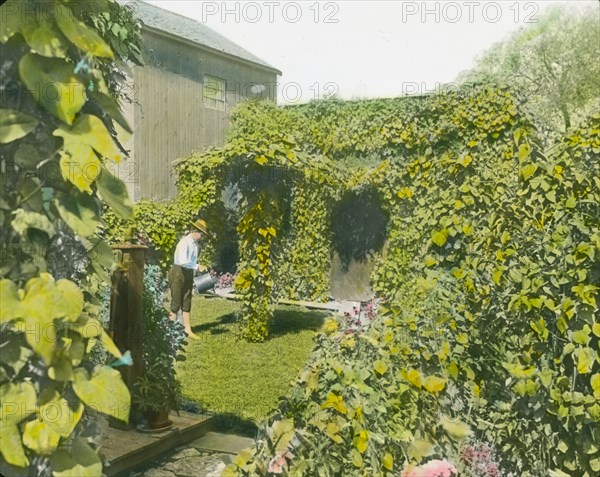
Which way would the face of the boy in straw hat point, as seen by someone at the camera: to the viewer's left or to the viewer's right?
to the viewer's right

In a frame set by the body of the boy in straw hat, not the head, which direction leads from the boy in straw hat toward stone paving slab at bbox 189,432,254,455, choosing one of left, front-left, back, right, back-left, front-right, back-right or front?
right

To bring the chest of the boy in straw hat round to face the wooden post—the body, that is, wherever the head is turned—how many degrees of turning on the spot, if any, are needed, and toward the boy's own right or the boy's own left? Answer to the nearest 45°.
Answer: approximately 90° to the boy's own right

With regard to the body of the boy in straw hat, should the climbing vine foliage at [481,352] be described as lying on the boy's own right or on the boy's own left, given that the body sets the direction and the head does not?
on the boy's own right

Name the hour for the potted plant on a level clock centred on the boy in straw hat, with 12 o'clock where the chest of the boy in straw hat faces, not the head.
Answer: The potted plant is roughly at 3 o'clock from the boy in straw hat.

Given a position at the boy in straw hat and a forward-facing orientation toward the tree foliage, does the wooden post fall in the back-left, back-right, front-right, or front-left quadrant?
back-right

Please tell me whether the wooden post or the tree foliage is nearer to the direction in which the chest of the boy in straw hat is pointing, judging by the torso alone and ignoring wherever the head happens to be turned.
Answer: the tree foliage

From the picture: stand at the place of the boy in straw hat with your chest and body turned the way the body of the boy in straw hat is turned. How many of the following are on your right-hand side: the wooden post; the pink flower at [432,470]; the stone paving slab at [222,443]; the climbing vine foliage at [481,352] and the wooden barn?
4

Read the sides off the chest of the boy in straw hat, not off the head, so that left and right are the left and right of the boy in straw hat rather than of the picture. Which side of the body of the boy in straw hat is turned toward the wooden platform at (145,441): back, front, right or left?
right

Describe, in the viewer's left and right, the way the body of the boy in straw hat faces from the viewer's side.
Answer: facing to the right of the viewer

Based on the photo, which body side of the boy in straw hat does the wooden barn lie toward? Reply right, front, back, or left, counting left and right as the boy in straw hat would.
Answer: left

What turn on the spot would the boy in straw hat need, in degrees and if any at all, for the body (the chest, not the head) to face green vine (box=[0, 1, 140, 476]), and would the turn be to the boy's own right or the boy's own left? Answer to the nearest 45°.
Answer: approximately 90° to the boy's own right
